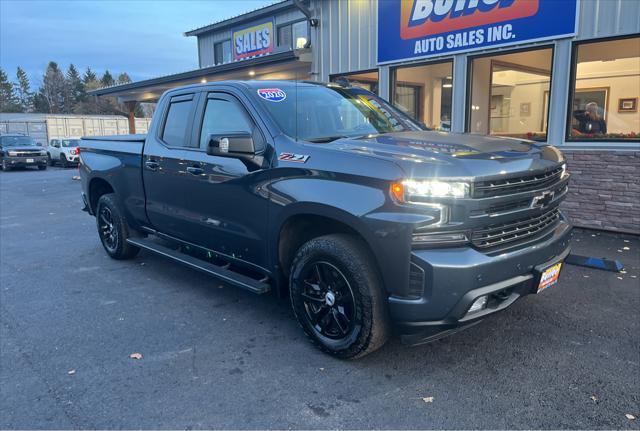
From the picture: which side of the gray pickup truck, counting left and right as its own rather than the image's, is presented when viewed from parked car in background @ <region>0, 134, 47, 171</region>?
back

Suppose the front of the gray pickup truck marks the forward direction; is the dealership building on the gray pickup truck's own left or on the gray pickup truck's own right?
on the gray pickup truck's own left

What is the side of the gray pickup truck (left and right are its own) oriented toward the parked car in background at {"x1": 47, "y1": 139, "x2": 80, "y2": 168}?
back

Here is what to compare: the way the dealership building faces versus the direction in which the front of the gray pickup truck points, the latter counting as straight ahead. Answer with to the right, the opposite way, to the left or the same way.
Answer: to the right

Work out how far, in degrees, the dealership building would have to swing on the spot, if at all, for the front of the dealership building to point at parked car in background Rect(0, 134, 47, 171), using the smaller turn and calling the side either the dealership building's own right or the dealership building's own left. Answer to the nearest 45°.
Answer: approximately 90° to the dealership building's own right

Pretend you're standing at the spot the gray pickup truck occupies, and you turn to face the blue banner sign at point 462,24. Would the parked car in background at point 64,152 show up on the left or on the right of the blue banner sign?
left

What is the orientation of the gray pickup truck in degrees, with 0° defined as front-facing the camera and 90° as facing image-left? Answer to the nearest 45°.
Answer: approximately 315°

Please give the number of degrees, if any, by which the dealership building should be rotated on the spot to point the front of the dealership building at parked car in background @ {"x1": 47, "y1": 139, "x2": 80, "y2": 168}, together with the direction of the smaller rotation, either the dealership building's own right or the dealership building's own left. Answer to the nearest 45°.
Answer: approximately 90° to the dealership building's own right

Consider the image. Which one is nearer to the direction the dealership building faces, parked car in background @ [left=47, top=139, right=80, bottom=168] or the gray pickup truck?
the gray pickup truck

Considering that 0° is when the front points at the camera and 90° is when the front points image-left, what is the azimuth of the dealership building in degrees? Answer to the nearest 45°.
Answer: approximately 45°
